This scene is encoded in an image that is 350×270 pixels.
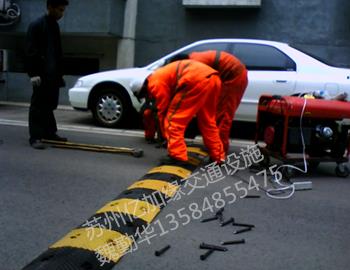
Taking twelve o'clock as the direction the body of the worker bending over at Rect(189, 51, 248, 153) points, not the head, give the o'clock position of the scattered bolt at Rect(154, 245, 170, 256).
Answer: The scattered bolt is roughly at 9 o'clock from the worker bending over.

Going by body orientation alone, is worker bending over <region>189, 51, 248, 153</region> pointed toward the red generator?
no

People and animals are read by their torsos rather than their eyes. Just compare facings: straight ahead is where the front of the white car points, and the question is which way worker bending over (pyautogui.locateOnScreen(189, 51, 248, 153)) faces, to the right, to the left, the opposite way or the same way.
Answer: the same way

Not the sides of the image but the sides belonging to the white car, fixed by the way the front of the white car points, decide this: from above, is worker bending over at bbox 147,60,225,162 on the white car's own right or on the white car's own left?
on the white car's own left

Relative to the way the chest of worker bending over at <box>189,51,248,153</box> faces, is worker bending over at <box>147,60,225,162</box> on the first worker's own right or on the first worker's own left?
on the first worker's own left

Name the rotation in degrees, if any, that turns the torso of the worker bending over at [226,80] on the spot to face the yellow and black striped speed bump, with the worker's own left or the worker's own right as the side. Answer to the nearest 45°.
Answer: approximately 90° to the worker's own left

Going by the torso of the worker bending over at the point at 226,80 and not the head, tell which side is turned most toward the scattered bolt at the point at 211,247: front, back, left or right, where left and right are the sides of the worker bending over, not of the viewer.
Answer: left

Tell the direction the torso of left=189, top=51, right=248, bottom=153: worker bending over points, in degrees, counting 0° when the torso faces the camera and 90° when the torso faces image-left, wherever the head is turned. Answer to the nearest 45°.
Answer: approximately 90°

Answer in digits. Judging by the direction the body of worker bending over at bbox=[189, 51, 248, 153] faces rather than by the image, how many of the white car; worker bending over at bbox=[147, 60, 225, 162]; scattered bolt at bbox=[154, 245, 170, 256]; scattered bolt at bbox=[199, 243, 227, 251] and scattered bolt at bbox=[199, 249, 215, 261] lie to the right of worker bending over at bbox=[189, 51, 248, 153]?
1

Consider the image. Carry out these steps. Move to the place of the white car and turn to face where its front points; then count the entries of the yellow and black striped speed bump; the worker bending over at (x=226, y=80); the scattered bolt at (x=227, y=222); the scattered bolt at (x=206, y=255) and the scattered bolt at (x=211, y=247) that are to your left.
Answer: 5

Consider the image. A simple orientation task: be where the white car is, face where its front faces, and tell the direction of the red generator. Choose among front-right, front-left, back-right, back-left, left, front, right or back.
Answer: left

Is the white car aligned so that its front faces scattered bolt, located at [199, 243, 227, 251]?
no

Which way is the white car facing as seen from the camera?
to the viewer's left

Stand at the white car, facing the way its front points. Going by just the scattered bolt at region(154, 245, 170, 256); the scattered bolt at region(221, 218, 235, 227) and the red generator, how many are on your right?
0

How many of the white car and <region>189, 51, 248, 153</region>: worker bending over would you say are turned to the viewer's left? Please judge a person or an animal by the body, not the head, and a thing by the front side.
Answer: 2

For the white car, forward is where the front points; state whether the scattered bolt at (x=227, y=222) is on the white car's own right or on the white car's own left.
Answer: on the white car's own left
